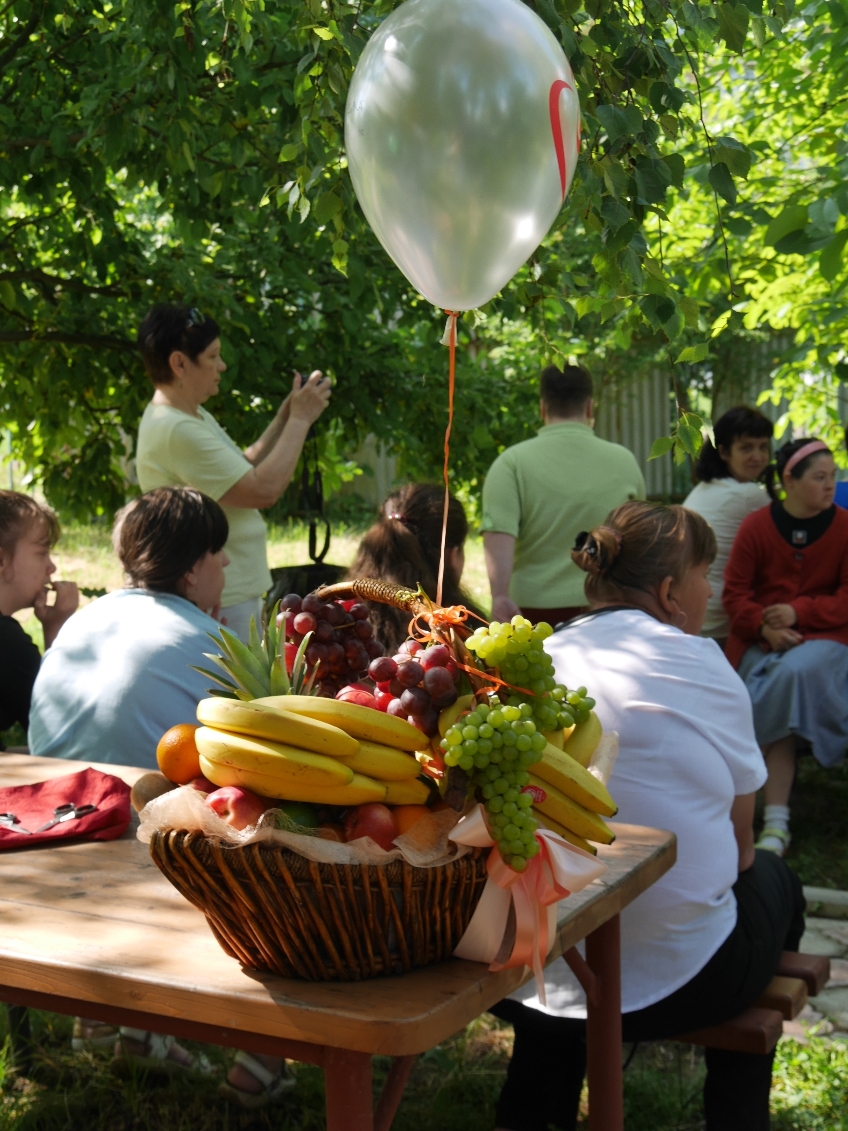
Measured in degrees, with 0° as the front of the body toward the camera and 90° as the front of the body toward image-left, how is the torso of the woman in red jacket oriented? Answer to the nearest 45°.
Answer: approximately 0°

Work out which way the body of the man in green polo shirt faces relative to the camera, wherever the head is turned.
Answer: away from the camera

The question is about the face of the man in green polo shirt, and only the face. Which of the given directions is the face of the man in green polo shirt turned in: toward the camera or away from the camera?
away from the camera

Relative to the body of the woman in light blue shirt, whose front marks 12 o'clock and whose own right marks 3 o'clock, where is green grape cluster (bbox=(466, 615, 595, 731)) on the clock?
The green grape cluster is roughly at 4 o'clock from the woman in light blue shirt.

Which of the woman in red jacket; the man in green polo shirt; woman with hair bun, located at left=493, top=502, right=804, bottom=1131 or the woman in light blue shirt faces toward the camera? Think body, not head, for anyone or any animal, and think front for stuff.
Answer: the woman in red jacket

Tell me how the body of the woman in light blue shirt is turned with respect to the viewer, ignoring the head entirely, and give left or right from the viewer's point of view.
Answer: facing away from the viewer and to the right of the viewer

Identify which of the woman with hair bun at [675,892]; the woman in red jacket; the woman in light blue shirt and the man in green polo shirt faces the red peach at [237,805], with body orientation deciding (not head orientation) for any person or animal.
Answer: the woman in red jacket

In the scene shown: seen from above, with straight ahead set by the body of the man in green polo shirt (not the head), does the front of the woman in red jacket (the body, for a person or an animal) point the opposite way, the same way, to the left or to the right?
the opposite way

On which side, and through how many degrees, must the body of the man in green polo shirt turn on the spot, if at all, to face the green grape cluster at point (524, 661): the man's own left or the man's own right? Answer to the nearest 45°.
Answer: approximately 180°

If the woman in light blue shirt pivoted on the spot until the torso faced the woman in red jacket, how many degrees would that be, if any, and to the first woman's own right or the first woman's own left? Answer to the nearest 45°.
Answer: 0° — they already face them

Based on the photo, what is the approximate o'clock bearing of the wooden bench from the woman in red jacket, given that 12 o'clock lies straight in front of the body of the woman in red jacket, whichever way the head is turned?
The wooden bench is roughly at 12 o'clock from the woman in red jacket.

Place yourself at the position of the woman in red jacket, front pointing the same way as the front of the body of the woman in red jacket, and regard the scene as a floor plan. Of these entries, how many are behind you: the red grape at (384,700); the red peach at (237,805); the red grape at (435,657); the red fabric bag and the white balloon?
0

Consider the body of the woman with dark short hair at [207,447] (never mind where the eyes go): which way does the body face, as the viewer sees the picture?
to the viewer's right

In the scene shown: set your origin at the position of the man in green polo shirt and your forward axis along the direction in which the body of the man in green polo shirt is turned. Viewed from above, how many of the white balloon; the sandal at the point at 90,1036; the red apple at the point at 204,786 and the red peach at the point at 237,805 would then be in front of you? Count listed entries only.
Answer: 0

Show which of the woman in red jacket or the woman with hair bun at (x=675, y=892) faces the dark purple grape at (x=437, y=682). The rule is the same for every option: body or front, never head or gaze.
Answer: the woman in red jacket

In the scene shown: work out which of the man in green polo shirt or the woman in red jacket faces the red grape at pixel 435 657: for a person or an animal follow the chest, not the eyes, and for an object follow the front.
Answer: the woman in red jacket
